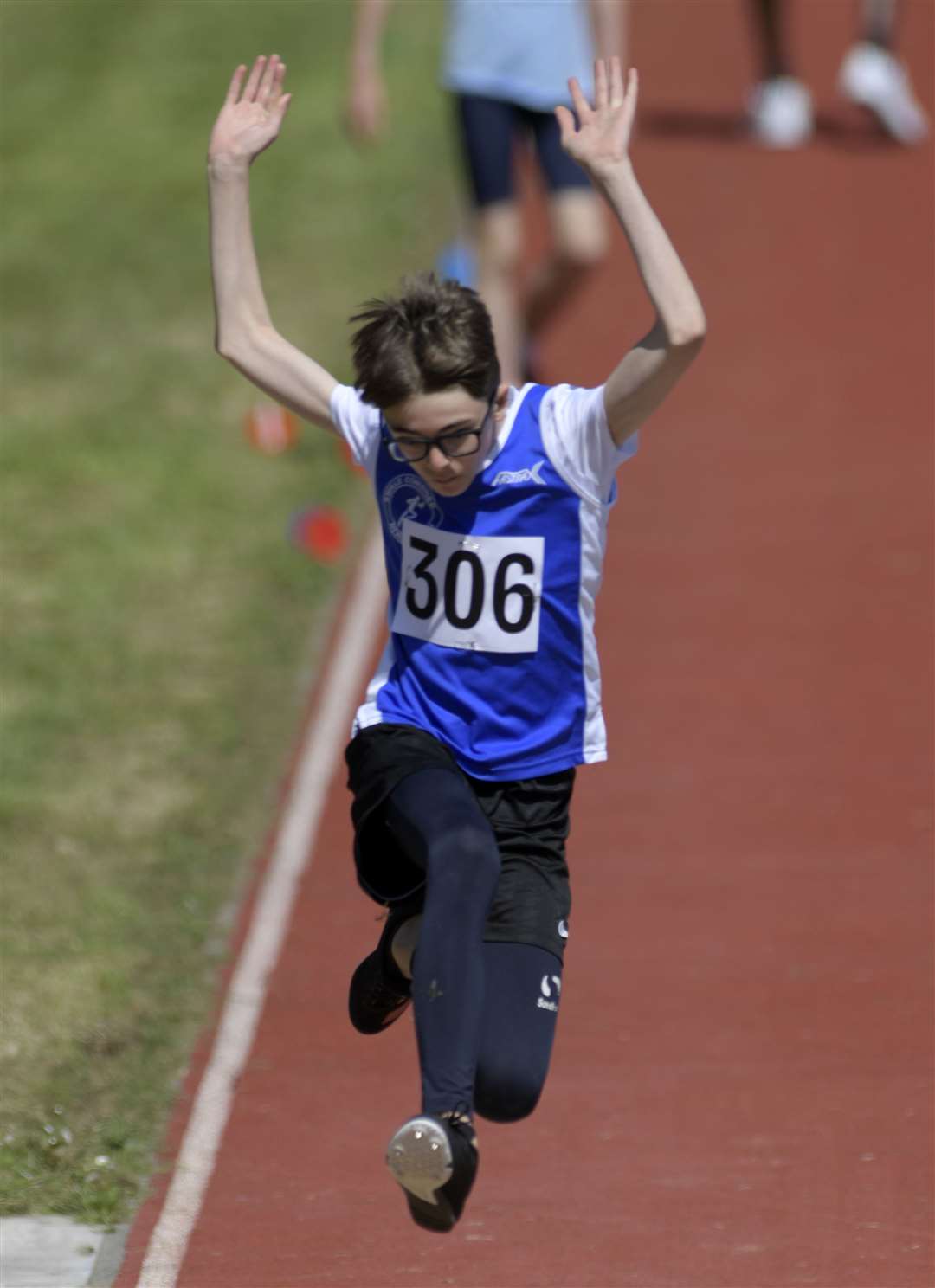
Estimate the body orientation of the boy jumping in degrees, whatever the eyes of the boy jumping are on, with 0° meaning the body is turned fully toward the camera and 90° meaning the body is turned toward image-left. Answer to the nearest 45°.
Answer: approximately 0°
